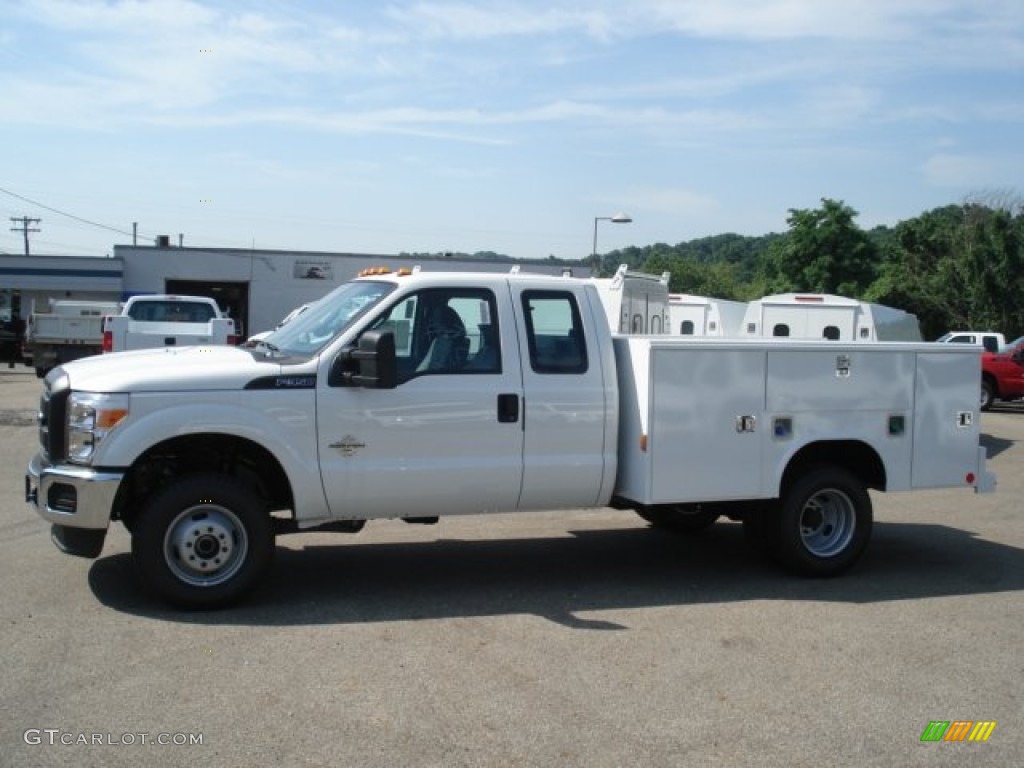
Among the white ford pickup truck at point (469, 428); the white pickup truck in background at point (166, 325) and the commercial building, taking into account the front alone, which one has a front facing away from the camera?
the white pickup truck in background

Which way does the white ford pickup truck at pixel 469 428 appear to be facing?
to the viewer's left

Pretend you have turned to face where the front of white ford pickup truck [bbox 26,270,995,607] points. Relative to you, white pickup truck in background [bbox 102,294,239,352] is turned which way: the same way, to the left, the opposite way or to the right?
to the right

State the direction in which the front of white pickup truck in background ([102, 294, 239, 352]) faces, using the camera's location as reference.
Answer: facing away from the viewer

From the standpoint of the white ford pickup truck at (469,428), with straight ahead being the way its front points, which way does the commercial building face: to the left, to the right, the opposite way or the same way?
to the left

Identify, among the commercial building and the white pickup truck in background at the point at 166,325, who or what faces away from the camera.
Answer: the white pickup truck in background

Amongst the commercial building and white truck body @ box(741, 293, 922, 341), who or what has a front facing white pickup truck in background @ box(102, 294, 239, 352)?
the commercial building

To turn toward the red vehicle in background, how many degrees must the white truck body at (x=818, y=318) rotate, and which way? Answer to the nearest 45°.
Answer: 0° — it already faces it

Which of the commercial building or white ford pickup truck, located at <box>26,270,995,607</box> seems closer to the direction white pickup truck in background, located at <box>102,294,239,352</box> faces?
the commercial building

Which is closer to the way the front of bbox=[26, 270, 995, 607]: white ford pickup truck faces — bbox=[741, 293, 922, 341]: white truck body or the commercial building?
the commercial building

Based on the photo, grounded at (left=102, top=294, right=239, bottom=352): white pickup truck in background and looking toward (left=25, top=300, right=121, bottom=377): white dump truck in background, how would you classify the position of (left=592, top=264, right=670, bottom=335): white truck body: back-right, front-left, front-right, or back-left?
back-right
